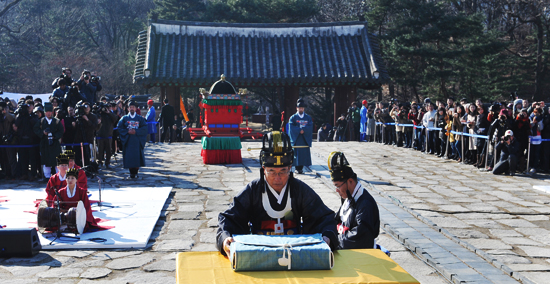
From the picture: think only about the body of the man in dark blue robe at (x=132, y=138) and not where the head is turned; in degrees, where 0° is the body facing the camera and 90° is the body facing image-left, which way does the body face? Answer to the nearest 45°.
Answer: approximately 0°

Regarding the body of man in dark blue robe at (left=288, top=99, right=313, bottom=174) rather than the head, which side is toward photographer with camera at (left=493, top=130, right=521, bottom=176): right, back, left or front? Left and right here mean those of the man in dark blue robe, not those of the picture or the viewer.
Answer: left

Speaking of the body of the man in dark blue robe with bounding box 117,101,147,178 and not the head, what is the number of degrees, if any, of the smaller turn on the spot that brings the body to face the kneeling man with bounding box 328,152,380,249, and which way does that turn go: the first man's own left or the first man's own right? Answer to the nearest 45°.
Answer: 0° — they already face them

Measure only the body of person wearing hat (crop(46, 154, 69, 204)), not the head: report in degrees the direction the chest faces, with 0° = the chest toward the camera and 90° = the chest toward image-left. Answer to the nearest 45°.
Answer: approximately 315°

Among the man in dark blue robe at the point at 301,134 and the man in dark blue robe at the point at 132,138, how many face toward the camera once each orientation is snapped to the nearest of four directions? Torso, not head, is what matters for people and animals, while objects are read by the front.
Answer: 2

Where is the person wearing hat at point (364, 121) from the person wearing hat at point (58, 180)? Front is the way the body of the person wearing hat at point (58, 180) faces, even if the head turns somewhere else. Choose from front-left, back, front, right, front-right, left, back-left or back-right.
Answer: left

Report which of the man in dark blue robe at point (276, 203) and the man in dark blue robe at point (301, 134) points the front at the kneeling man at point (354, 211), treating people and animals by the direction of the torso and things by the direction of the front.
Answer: the man in dark blue robe at point (301, 134)

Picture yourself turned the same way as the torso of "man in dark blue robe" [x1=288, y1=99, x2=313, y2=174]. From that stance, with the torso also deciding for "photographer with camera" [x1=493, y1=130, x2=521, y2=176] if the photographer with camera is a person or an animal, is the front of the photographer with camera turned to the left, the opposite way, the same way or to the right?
to the right

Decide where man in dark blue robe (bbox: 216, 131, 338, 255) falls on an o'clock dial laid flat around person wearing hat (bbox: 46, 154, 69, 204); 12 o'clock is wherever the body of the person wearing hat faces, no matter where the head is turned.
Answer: The man in dark blue robe is roughly at 1 o'clock from the person wearing hat.

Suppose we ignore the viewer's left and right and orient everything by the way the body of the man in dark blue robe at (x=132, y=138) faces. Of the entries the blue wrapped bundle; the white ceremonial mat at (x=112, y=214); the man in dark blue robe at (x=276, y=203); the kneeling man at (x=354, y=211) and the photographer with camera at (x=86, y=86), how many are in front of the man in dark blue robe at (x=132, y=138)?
4

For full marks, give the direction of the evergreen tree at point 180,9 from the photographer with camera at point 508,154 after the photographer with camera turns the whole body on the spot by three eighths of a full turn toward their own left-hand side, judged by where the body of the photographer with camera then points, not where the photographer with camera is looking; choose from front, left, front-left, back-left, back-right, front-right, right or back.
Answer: back-left

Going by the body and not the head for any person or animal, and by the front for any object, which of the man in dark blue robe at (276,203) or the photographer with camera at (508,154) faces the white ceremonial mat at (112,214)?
the photographer with camera

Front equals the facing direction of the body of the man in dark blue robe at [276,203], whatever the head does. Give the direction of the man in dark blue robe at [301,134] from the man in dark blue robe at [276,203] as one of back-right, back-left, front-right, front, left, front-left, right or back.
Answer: back
